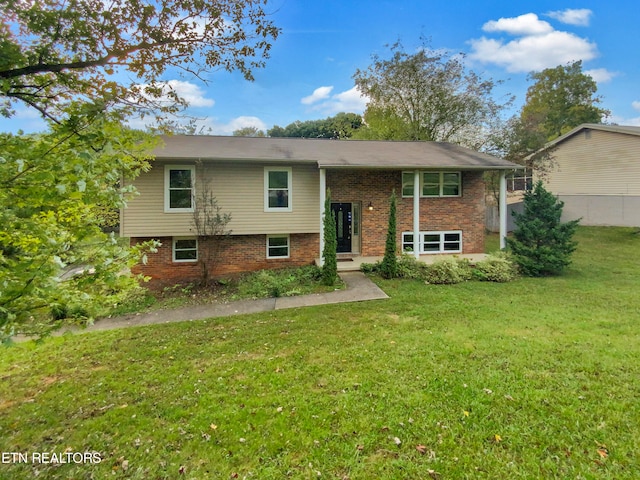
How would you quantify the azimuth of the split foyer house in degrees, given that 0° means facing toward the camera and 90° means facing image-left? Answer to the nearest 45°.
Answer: approximately 0°

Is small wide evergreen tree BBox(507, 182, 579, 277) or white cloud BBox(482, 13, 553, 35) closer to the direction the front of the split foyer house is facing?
the small wide evergreen tree

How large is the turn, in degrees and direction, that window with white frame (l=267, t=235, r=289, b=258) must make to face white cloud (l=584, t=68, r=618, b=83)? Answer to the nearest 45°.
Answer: approximately 135° to its left

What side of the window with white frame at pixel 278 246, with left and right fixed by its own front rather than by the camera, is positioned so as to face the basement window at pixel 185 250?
right

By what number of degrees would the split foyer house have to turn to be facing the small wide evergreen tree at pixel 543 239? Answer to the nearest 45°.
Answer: approximately 90° to its left

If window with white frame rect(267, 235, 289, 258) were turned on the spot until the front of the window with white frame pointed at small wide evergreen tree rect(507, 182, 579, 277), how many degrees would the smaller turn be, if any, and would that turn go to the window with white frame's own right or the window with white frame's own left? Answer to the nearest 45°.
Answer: approximately 90° to the window with white frame's own left

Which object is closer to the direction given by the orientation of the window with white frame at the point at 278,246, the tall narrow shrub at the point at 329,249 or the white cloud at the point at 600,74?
the tall narrow shrub

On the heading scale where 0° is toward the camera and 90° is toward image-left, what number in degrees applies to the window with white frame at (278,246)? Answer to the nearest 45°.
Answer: approximately 0°

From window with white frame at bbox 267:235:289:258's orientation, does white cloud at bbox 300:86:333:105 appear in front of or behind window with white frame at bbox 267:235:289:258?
behind

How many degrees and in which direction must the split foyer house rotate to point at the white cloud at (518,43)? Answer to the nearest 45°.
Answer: approximately 135° to its left
